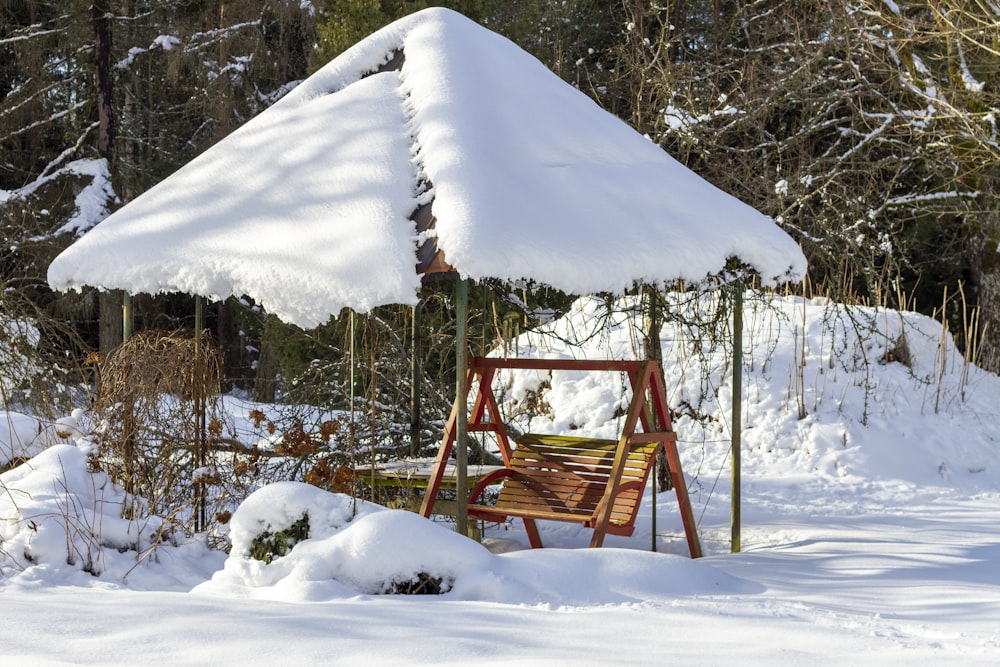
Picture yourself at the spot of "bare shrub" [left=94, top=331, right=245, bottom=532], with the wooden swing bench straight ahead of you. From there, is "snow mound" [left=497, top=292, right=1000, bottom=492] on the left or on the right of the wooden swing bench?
left

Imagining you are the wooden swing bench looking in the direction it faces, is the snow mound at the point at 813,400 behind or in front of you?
behind

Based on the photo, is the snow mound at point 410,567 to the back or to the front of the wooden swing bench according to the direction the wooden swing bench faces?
to the front

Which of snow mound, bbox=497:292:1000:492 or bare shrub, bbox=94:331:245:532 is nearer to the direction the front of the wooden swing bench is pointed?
the bare shrub

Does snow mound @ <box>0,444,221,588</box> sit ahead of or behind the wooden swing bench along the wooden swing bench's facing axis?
ahead

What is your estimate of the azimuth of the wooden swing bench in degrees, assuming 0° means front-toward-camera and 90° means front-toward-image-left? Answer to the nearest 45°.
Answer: approximately 45°

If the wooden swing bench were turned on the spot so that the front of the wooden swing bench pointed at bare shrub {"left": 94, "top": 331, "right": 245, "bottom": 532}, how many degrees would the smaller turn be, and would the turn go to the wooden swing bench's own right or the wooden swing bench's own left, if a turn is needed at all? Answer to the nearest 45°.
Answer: approximately 45° to the wooden swing bench's own right
